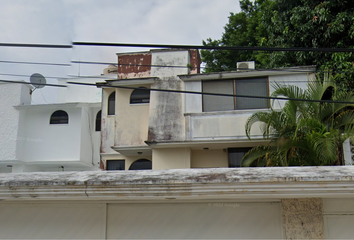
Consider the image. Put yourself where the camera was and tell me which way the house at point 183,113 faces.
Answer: facing the viewer

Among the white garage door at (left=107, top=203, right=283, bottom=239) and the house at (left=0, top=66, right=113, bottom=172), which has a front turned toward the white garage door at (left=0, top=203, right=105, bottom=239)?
the house

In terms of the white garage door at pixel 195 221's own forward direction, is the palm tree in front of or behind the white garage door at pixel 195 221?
behind

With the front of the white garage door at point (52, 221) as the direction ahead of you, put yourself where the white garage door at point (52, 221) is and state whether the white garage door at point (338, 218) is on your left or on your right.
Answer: on your left

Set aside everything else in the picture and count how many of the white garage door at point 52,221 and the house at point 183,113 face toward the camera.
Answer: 2

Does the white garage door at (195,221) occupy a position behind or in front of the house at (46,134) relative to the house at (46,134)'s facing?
in front

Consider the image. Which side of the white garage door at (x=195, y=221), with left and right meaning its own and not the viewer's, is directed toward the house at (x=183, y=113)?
back

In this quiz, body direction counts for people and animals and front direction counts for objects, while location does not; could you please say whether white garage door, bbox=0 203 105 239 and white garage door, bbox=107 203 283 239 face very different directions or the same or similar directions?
same or similar directions
